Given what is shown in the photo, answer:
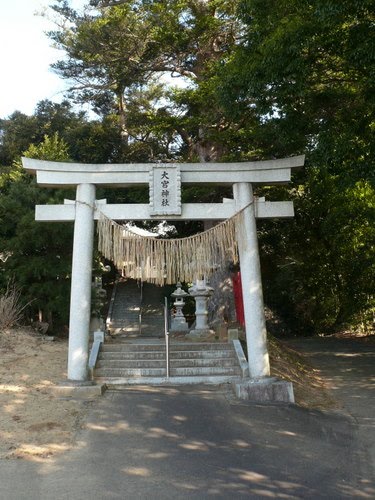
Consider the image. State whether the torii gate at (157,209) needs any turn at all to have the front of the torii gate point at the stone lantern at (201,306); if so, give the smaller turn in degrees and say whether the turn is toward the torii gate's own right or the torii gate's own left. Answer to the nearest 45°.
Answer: approximately 180°

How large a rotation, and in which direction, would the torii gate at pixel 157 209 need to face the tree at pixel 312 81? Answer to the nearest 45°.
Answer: approximately 90° to its left

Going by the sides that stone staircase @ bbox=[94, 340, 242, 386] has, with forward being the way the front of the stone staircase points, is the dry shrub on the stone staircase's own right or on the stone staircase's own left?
on the stone staircase's own right

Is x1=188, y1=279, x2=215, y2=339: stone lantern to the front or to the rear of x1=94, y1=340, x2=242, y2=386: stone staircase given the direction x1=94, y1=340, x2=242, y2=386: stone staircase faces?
to the rear

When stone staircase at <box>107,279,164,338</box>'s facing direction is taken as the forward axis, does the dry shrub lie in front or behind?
in front

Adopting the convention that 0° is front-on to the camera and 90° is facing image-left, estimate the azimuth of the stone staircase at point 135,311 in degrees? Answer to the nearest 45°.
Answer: approximately 0°

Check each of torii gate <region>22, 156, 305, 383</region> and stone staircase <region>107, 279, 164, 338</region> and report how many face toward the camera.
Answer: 2

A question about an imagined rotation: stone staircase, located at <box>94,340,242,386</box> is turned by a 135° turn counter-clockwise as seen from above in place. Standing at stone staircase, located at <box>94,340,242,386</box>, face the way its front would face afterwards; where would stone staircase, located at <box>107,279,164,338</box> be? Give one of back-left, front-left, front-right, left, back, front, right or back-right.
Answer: front-left

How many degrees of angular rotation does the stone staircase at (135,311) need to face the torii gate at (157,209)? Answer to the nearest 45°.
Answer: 0° — it already faces it
